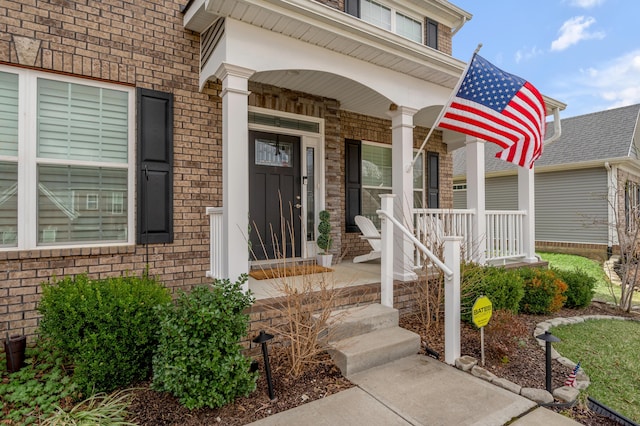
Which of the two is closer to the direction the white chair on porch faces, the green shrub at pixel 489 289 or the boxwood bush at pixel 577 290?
the green shrub

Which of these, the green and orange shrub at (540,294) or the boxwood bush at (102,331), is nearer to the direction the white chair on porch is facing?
the green and orange shrub

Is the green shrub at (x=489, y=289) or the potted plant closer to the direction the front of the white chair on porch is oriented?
the green shrub

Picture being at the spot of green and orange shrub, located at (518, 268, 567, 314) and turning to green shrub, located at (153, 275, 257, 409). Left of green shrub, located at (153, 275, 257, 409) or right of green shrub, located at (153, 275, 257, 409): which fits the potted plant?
right

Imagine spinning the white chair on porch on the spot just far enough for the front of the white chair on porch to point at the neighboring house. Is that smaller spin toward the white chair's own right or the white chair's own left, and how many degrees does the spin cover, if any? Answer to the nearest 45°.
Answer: approximately 90° to the white chair's own left

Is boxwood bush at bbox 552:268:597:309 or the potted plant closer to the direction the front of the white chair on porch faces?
the boxwood bush

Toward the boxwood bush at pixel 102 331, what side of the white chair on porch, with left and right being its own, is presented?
right

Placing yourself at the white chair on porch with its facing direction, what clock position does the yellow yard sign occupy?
The yellow yard sign is roughly at 1 o'clock from the white chair on porch.

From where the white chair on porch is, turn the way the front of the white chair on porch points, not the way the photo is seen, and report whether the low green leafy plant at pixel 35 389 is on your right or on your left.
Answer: on your right

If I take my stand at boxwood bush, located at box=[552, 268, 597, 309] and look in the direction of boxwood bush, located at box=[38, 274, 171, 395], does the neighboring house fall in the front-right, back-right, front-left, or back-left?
back-right

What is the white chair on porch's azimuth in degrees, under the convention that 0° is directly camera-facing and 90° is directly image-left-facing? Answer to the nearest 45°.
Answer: approximately 315°
